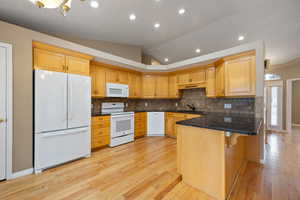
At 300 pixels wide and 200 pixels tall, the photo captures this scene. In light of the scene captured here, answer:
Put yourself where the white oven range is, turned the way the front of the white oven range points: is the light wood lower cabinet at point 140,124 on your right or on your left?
on your left

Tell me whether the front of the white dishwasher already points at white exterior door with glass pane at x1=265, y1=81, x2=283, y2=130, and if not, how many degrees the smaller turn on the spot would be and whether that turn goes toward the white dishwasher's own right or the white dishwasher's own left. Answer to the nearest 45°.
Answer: approximately 90° to the white dishwasher's own left

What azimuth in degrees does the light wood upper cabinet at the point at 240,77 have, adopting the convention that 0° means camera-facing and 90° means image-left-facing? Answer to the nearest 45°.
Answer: approximately 45°

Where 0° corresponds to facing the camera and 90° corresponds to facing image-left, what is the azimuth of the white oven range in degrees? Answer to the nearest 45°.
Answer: approximately 315°

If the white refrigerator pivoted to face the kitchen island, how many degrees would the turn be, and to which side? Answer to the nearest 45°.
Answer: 0° — it already faces it

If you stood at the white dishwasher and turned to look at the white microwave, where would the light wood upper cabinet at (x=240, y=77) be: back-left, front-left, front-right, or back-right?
back-left
